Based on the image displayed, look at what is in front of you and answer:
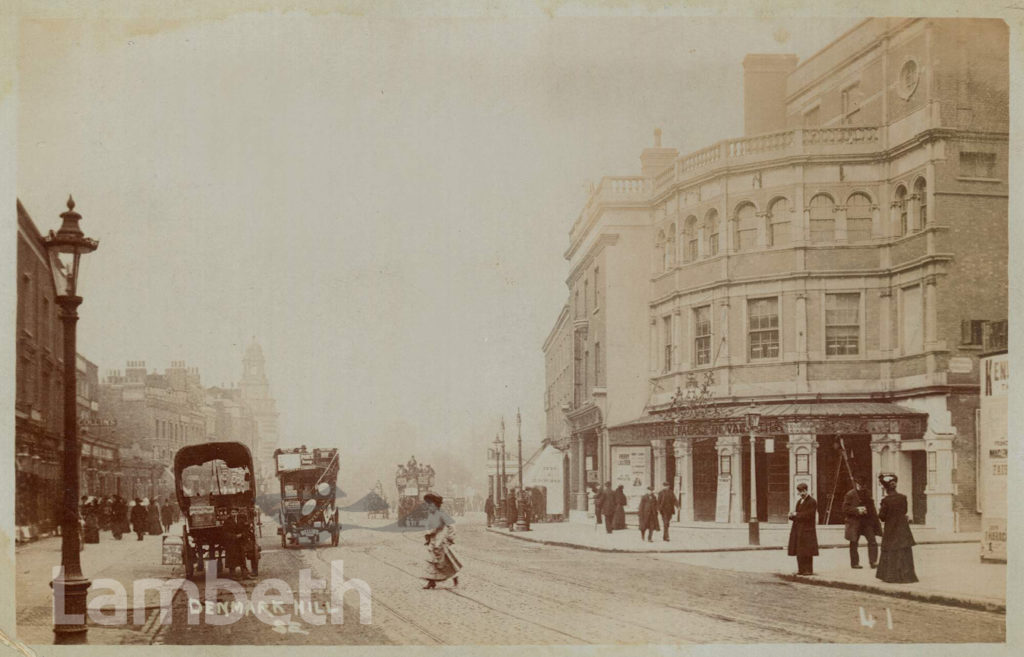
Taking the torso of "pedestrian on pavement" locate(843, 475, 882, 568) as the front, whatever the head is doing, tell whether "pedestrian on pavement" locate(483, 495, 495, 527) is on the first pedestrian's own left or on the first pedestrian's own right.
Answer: on the first pedestrian's own right

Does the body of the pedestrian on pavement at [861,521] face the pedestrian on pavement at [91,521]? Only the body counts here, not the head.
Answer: no

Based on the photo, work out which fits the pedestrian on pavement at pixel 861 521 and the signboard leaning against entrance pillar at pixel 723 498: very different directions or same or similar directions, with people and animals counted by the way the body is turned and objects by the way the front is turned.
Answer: same or similar directions

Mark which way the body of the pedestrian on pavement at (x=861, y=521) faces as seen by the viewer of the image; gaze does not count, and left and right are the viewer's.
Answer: facing the viewer

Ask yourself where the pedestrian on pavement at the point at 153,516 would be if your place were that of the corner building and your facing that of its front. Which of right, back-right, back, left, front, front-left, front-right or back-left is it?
front-right

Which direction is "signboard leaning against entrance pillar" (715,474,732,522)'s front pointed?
toward the camera

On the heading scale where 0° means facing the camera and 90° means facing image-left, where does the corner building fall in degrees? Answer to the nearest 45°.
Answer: approximately 45°

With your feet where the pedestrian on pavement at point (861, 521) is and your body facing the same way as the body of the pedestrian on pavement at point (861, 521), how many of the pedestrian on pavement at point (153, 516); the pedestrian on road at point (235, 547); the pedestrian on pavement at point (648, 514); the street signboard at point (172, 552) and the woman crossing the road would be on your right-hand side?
5

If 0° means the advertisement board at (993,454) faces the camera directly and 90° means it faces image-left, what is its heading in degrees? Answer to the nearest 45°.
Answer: approximately 45°

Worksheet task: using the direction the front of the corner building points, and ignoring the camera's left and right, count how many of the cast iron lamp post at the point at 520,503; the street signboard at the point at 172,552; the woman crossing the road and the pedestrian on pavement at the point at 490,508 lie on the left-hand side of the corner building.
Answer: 0
